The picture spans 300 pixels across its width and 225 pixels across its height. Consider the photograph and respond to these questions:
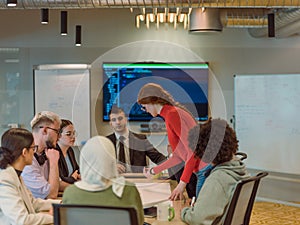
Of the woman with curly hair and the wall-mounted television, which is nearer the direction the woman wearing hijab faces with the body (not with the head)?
the wall-mounted television

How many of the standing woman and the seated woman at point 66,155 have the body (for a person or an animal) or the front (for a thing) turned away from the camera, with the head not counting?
0

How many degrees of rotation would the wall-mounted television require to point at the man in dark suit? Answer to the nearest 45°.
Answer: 0° — it already faces them

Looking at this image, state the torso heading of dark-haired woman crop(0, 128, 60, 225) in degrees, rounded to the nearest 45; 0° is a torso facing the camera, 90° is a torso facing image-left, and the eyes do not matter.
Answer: approximately 270°

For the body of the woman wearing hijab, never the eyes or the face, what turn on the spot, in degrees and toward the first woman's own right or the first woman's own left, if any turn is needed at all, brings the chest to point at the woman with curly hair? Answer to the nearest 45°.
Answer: approximately 45° to the first woman's own right

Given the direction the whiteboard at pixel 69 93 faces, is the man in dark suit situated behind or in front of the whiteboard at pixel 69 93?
in front

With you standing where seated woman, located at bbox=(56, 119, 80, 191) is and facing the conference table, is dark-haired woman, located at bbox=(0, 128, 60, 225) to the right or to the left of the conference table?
right

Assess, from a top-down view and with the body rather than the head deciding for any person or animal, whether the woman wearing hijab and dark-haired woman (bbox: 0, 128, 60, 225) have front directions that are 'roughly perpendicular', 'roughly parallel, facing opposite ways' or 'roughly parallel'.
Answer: roughly perpendicular

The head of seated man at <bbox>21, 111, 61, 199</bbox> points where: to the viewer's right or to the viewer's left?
to the viewer's right

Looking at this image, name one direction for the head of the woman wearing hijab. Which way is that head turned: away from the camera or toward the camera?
away from the camera

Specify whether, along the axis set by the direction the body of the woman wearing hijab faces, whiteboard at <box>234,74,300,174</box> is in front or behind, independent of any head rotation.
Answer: in front

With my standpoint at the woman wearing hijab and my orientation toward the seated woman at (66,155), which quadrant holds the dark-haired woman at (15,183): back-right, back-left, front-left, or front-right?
front-left

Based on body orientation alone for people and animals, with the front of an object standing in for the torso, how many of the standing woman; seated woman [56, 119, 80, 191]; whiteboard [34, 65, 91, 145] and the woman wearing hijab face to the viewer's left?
1

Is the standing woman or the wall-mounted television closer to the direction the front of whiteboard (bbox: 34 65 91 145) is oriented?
the standing woman

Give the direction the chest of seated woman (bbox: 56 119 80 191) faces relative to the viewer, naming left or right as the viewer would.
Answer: facing the viewer and to the right of the viewer

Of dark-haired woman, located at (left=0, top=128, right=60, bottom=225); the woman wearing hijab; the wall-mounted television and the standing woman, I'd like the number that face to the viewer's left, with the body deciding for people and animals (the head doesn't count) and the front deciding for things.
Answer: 1

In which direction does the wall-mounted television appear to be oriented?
toward the camera

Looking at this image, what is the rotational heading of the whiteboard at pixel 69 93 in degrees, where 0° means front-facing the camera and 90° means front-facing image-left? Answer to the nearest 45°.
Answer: approximately 0°

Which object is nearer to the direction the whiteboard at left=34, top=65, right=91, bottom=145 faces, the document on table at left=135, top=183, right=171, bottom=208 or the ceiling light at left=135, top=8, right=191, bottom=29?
the document on table

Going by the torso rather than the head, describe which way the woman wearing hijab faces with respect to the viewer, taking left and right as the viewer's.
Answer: facing away from the viewer
